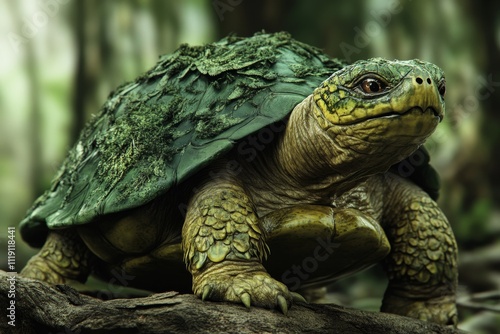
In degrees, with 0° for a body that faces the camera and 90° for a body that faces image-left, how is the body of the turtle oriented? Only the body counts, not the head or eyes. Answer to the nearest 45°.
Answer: approximately 315°
